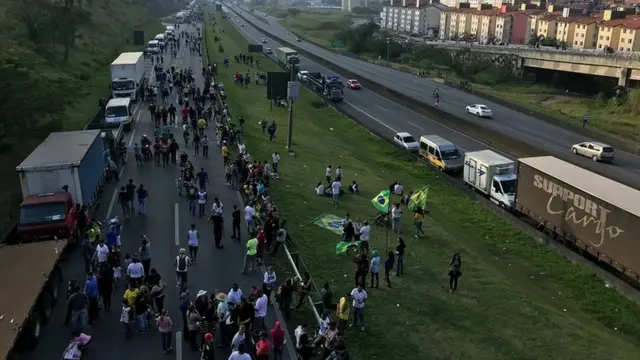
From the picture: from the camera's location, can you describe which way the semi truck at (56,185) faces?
facing the viewer

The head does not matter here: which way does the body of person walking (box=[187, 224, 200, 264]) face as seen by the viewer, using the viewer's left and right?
facing away from the viewer

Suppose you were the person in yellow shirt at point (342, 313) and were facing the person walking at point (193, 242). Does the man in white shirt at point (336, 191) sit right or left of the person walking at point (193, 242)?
right

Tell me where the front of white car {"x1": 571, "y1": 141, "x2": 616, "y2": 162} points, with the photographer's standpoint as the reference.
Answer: facing away from the viewer and to the left of the viewer
